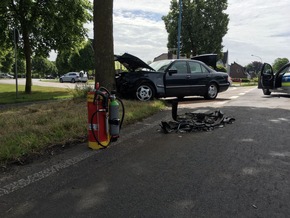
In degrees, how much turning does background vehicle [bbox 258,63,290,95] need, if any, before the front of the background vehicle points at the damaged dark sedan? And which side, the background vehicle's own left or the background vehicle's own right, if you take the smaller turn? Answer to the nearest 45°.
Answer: approximately 45° to the background vehicle's own left
